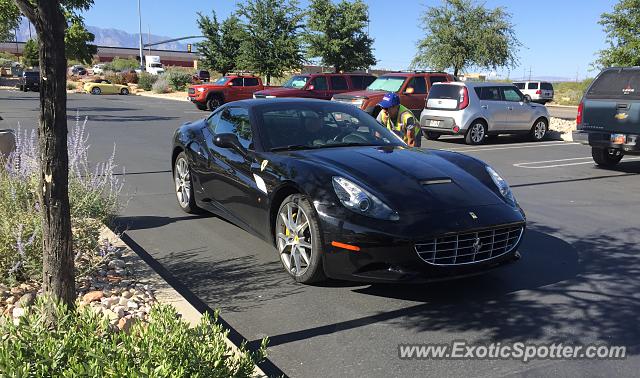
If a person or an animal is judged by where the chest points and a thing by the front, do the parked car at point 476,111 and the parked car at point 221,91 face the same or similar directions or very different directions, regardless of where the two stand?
very different directions

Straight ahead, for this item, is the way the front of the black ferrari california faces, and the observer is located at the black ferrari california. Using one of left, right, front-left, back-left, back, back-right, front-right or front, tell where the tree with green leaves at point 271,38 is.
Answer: back-left

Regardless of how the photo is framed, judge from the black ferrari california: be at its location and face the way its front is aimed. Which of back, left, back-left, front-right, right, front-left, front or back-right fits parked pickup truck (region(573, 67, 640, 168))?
left

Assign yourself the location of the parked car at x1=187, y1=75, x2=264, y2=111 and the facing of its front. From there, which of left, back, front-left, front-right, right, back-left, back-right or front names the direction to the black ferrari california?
front-left

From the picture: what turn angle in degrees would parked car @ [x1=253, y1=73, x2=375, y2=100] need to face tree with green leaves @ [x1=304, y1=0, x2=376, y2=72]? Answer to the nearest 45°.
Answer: approximately 135° to its right

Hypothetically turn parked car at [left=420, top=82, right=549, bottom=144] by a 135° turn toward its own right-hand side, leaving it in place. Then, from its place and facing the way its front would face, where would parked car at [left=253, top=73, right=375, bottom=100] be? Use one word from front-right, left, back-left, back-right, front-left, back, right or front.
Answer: back-right

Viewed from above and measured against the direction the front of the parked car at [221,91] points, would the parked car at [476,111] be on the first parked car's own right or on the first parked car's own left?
on the first parked car's own left

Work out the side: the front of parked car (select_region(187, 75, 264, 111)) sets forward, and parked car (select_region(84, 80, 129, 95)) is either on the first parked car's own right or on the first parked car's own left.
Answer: on the first parked car's own right

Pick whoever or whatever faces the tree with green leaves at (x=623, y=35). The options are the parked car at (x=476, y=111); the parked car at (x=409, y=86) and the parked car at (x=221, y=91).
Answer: the parked car at (x=476, y=111)

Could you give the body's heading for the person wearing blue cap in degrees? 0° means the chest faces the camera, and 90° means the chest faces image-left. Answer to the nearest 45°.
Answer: approximately 45°

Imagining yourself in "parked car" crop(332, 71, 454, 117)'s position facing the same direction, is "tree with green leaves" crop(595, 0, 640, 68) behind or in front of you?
behind
